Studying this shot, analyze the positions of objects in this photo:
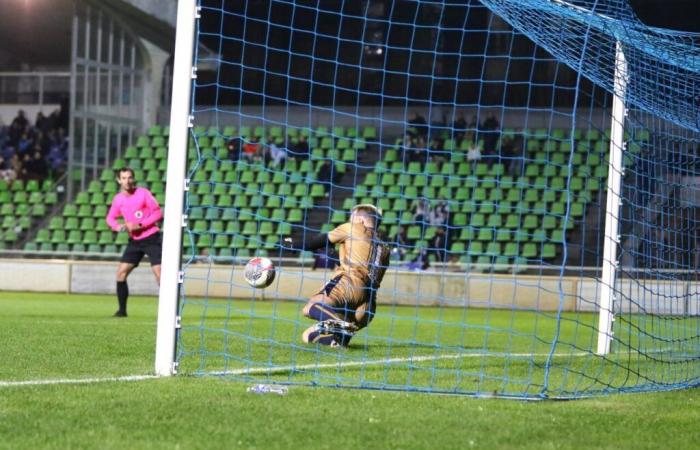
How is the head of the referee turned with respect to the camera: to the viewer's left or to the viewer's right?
to the viewer's right

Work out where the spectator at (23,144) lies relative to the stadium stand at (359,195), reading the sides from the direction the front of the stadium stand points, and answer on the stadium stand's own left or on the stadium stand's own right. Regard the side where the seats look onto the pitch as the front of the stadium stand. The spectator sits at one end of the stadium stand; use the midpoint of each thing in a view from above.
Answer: on the stadium stand's own right

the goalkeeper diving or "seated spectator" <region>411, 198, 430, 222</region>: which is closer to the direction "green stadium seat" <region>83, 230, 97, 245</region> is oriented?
the goalkeeper diving

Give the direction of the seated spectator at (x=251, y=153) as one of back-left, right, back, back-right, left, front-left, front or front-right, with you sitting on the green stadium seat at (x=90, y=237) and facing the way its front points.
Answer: left

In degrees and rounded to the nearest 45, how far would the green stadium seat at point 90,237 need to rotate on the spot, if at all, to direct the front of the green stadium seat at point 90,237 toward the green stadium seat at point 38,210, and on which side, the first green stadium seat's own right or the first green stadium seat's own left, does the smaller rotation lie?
approximately 135° to the first green stadium seat's own right

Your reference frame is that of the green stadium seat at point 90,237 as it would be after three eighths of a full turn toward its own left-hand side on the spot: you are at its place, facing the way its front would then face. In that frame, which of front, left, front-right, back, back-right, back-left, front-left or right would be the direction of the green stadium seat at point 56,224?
left

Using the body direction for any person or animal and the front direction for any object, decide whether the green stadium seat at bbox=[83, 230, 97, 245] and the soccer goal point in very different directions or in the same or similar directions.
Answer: very different directions

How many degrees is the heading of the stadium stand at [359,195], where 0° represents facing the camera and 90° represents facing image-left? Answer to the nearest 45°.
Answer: approximately 0°

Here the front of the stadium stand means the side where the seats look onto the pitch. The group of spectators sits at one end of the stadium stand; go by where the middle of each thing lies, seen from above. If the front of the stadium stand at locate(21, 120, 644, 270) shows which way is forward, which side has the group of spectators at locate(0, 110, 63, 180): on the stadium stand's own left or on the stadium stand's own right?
on the stadium stand's own right

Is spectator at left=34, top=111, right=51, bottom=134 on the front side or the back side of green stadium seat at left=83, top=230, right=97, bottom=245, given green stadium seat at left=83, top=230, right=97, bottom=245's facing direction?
on the back side
